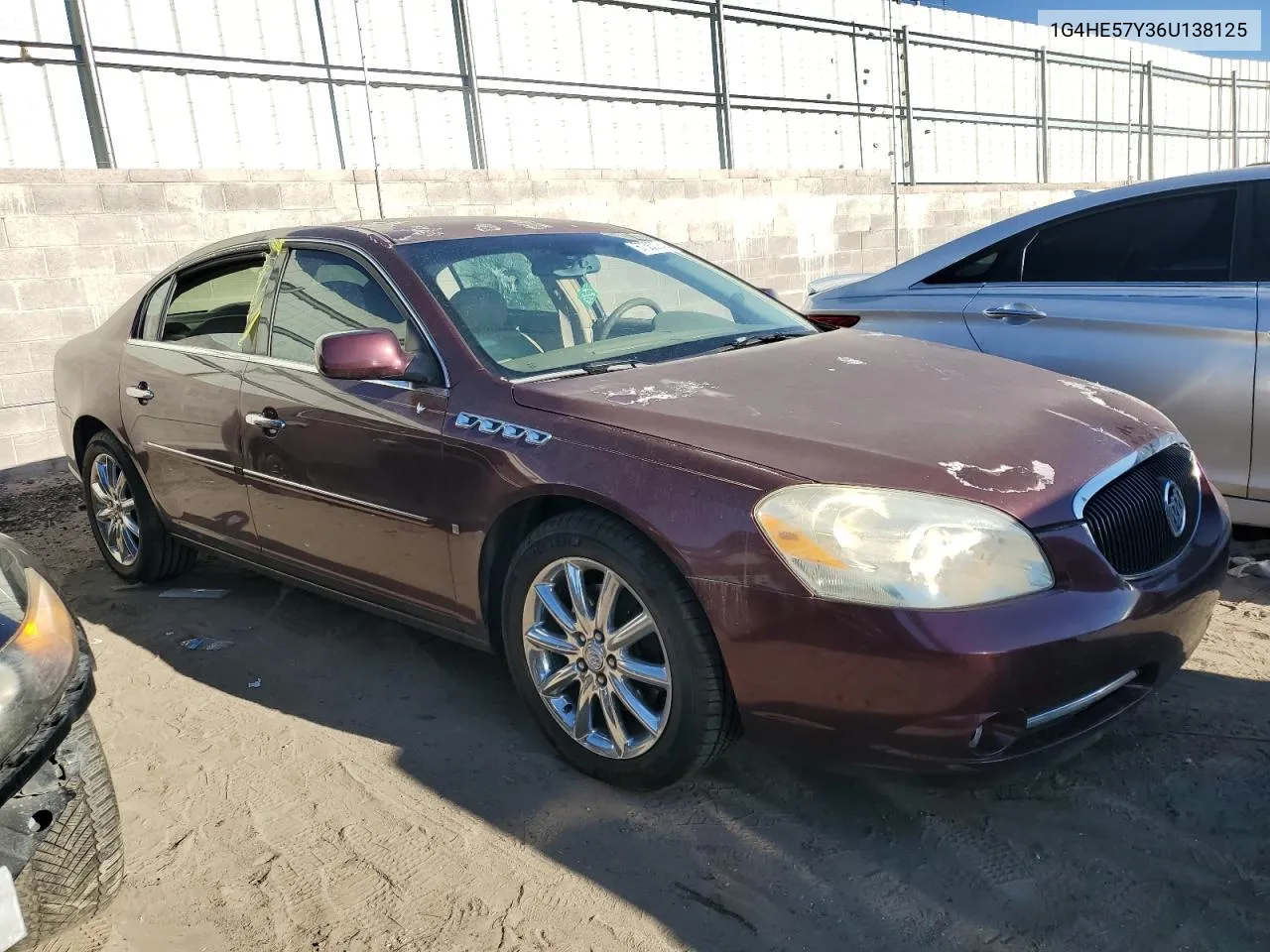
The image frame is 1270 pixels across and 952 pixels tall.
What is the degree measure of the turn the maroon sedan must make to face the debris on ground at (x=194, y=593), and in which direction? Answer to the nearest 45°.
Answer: approximately 180°

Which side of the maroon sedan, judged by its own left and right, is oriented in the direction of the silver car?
left

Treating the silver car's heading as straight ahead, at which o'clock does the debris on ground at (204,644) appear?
The debris on ground is roughly at 5 o'clock from the silver car.

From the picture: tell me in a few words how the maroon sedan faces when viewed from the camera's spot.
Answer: facing the viewer and to the right of the viewer

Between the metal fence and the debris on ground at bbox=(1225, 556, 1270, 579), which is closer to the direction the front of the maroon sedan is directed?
the debris on ground

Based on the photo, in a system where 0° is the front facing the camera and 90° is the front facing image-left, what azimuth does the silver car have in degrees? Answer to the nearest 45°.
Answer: approximately 270°

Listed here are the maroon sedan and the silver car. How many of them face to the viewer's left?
0
